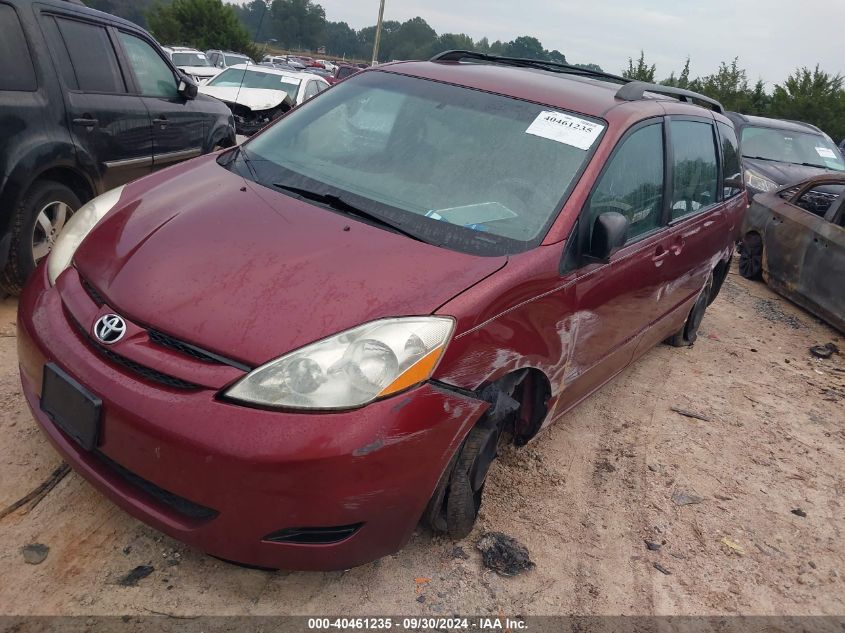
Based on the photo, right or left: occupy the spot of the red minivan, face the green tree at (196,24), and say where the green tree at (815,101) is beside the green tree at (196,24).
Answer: right

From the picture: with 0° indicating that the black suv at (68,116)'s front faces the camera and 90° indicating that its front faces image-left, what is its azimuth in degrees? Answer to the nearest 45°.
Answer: approximately 225°

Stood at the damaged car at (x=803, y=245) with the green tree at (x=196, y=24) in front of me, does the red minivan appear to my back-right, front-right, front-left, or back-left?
back-left

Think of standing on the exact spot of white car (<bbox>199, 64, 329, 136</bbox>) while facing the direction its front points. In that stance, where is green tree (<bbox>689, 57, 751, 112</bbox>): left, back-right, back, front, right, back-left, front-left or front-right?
back

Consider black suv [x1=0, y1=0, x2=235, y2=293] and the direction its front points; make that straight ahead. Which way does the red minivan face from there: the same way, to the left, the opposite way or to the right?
the opposite way
